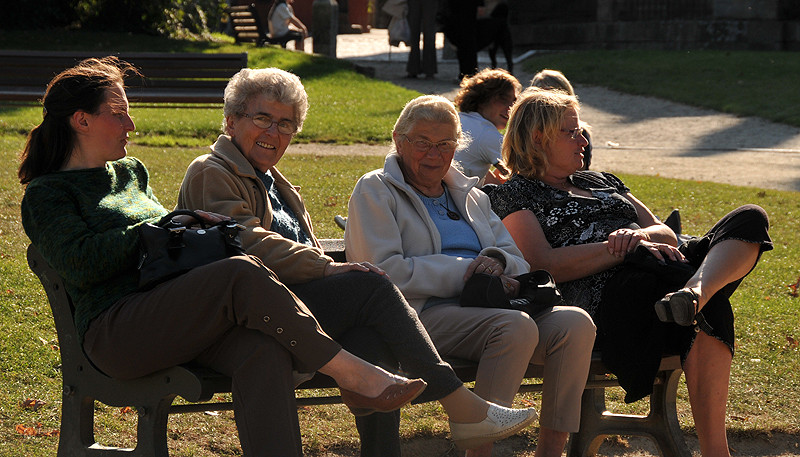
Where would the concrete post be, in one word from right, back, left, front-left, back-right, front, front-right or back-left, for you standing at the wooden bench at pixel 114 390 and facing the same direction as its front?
back-left

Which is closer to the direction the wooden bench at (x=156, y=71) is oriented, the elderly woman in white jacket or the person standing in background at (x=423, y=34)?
the elderly woman in white jacket

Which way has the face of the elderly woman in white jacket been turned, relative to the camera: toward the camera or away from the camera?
toward the camera

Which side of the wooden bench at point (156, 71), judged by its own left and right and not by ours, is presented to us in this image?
front

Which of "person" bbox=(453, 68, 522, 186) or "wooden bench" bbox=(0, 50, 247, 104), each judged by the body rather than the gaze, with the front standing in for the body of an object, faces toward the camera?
the wooden bench

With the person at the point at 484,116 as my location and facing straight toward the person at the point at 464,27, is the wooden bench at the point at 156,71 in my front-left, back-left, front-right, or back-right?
front-left
